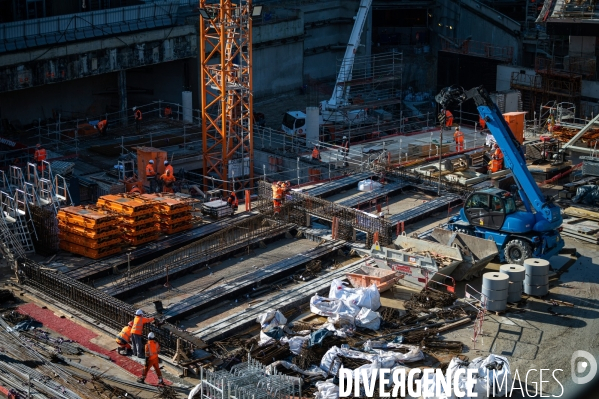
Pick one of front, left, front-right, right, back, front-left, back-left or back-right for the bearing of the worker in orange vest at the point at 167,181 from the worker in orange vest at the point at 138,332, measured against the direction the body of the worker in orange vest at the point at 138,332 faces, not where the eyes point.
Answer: front-left

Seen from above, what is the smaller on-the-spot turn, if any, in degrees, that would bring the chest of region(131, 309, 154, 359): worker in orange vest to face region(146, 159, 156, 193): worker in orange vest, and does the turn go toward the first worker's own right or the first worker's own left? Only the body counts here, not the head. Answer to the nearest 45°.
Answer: approximately 45° to the first worker's own left

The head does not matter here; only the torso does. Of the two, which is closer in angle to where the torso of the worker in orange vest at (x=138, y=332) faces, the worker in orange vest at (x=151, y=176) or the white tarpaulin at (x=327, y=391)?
the worker in orange vest

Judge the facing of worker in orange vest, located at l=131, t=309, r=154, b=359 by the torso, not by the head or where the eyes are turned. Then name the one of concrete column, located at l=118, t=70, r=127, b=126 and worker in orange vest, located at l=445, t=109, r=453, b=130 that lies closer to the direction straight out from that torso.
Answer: the worker in orange vest

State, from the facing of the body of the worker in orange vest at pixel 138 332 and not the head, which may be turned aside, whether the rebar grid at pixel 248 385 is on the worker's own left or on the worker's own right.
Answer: on the worker's own right

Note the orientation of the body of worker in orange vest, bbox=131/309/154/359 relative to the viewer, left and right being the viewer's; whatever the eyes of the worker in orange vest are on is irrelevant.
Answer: facing away from the viewer and to the right of the viewer
